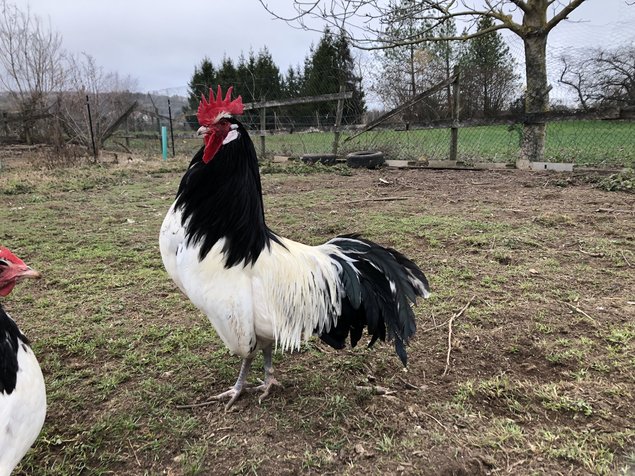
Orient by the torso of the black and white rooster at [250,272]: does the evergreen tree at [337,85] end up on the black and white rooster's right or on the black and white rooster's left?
on the black and white rooster's right

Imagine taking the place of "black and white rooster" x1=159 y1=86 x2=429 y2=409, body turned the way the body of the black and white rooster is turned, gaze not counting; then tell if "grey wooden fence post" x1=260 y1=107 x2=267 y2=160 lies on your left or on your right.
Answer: on your right

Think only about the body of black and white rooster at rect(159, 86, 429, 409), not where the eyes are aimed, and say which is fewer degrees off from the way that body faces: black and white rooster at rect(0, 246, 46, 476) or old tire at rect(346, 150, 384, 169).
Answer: the black and white rooster

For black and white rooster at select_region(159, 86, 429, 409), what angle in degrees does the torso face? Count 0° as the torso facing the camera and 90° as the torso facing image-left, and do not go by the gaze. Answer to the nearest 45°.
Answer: approximately 90°

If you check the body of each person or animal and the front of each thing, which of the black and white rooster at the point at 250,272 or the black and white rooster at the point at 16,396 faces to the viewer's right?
the black and white rooster at the point at 16,396

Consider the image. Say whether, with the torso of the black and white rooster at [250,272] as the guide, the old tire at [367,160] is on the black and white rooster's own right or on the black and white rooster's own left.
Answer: on the black and white rooster's own right

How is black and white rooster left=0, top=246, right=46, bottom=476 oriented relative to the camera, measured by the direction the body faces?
to the viewer's right
